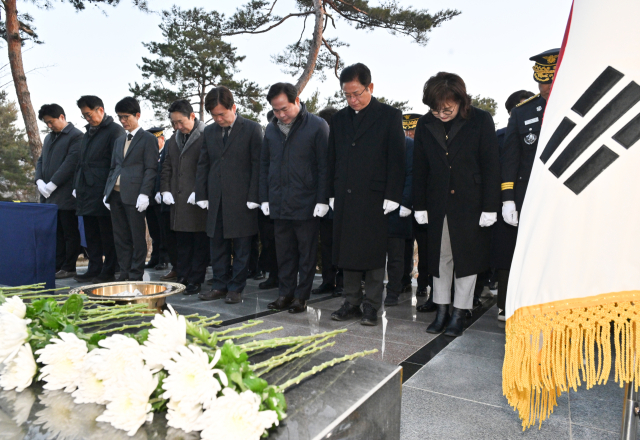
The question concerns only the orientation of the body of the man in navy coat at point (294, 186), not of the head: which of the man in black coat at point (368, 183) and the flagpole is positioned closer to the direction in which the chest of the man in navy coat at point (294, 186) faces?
the flagpole

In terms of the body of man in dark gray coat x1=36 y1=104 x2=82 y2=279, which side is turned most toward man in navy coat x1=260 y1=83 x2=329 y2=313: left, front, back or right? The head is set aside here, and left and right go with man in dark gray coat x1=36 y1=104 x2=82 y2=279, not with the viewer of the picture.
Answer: left

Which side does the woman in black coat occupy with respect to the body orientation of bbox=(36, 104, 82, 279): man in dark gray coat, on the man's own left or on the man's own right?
on the man's own left

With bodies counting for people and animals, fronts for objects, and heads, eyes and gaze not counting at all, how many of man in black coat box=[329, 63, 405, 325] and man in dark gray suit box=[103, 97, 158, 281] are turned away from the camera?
0

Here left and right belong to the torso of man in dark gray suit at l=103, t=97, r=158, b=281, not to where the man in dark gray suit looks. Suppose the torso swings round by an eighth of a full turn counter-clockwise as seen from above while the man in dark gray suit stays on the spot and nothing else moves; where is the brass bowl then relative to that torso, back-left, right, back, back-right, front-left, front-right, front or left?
front

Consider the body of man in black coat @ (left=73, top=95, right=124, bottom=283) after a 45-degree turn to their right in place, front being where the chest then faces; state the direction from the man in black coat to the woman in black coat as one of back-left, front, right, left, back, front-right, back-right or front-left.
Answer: back-left

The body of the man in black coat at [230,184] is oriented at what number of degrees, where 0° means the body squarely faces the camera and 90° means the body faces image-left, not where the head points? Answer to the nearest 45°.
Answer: approximately 45°

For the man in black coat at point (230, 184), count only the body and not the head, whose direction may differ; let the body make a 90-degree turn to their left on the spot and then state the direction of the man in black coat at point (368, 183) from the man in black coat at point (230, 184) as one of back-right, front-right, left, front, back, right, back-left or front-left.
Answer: front

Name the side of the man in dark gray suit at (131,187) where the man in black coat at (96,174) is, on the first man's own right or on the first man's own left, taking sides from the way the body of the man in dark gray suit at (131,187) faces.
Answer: on the first man's own right

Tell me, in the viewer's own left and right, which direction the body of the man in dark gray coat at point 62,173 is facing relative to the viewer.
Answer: facing the viewer and to the left of the viewer

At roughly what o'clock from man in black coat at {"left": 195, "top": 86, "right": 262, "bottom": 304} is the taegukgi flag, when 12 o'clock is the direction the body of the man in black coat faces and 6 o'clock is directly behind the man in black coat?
The taegukgi flag is roughly at 10 o'clock from the man in black coat.

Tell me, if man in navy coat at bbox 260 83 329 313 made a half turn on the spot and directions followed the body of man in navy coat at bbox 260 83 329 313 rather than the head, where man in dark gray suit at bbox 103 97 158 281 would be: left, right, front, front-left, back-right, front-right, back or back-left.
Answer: left
